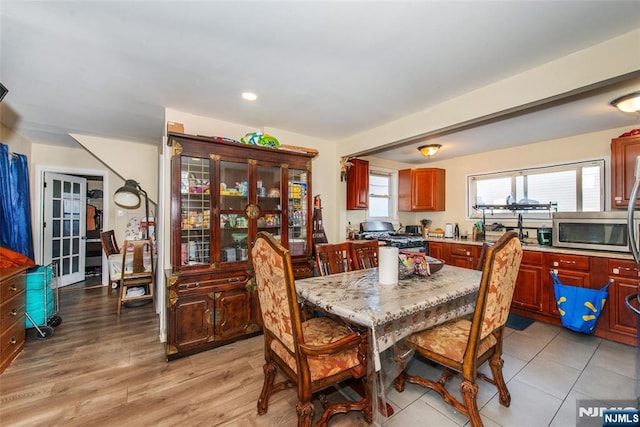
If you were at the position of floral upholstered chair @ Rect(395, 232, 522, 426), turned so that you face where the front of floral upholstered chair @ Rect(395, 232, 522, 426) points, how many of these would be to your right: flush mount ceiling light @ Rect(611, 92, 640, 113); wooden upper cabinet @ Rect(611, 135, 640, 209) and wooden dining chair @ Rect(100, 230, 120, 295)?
2

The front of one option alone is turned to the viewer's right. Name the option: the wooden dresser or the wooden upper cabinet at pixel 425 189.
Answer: the wooden dresser

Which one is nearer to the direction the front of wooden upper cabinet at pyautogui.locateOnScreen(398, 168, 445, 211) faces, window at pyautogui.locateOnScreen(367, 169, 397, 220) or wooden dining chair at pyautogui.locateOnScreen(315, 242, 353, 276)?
the wooden dining chair

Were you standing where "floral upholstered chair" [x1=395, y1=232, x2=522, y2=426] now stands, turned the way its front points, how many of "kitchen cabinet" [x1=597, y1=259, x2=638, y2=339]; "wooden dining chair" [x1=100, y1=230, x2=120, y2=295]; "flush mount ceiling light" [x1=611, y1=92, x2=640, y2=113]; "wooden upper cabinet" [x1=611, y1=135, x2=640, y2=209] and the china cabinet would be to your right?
3

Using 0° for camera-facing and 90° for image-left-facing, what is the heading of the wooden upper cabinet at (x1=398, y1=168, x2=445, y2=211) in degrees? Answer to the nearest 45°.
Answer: approximately 0°

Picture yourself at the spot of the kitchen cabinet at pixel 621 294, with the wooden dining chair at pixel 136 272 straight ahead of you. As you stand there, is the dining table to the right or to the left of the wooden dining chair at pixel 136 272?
left

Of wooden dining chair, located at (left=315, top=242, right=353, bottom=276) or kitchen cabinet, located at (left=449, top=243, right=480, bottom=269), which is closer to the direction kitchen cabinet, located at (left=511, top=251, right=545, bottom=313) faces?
the wooden dining chair

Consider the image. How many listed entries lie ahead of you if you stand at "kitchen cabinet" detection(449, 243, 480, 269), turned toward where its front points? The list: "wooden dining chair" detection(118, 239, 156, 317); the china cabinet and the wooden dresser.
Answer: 3
